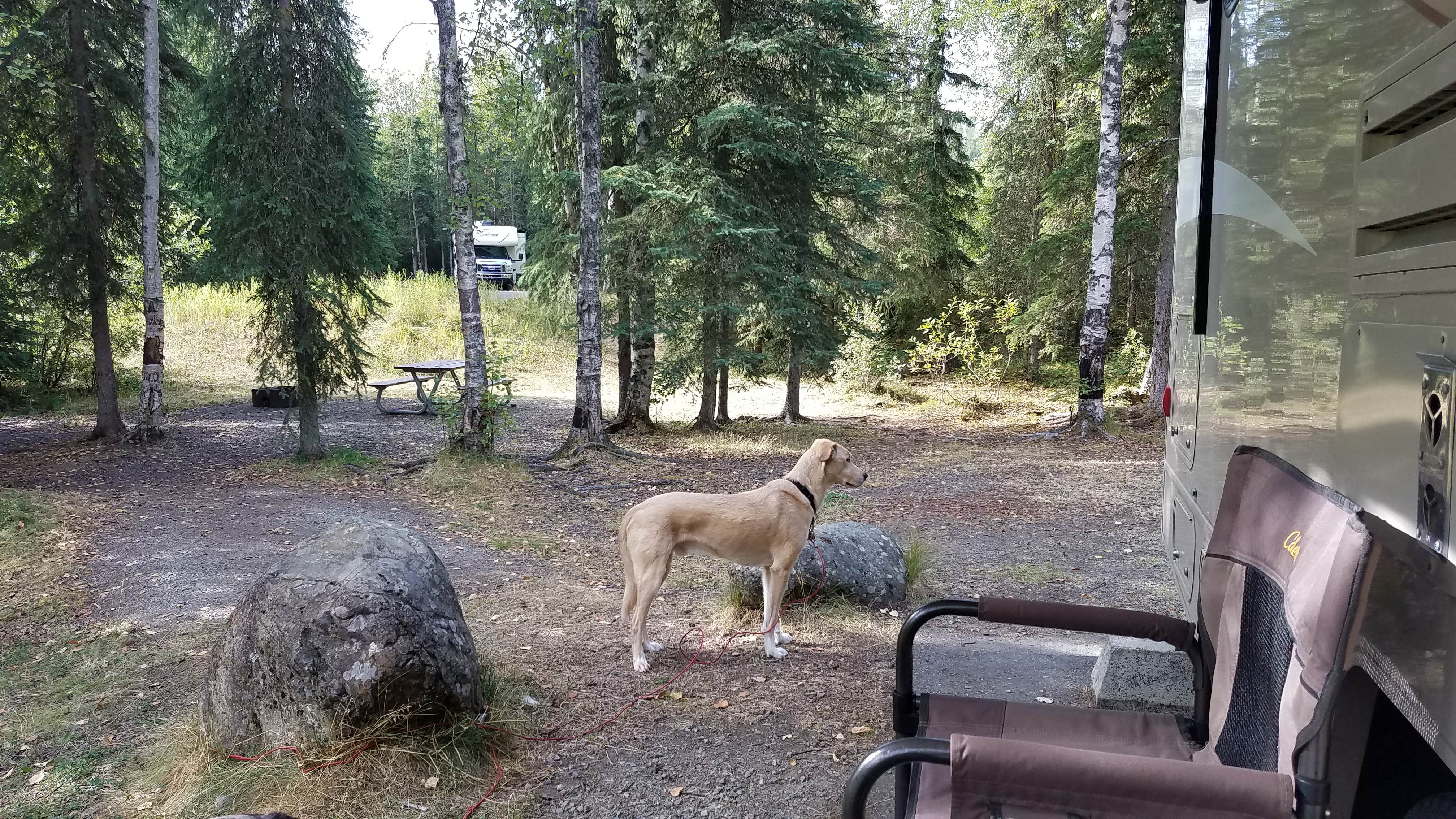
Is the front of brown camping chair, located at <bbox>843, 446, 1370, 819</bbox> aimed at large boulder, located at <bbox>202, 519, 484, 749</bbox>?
yes

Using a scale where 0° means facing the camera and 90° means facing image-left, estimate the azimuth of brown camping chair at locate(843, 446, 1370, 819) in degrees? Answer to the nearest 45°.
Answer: approximately 90°

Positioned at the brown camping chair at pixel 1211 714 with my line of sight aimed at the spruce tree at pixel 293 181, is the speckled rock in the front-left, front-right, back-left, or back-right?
front-right

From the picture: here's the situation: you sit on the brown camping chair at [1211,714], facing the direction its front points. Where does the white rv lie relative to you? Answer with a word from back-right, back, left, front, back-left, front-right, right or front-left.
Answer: front-right

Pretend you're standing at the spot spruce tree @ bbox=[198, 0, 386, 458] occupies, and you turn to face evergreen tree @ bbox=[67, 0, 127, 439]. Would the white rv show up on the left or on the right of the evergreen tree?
right

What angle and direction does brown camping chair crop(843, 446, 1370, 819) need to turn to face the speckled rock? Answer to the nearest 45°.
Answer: approximately 45° to its right

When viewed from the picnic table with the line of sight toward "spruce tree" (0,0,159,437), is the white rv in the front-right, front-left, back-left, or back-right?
back-right

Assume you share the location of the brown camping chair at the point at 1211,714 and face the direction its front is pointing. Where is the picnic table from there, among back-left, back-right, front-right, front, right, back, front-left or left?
front-right
